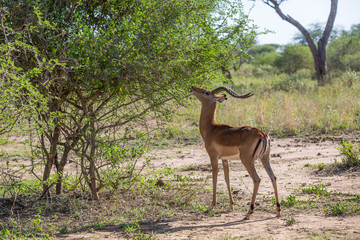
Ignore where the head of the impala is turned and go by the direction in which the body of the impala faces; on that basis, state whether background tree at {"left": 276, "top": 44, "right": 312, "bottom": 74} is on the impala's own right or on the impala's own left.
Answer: on the impala's own right

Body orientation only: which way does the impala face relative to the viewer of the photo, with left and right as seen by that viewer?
facing away from the viewer and to the left of the viewer
